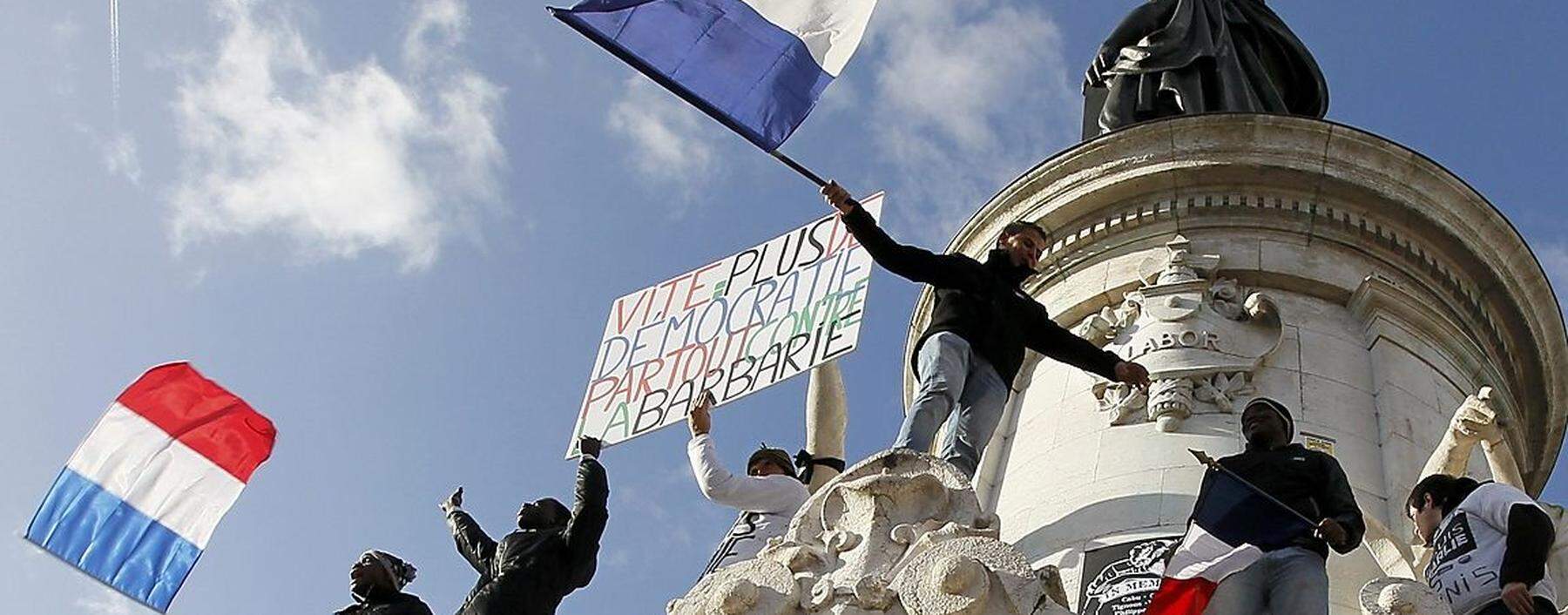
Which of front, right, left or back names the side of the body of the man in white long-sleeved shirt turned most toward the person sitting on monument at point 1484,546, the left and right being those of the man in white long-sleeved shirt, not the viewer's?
left

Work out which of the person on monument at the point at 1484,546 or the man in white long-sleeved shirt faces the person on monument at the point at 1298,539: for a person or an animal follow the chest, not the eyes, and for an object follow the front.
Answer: the person on monument at the point at 1484,546

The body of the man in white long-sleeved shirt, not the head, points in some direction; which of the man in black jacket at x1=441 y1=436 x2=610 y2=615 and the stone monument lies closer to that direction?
the man in black jacket

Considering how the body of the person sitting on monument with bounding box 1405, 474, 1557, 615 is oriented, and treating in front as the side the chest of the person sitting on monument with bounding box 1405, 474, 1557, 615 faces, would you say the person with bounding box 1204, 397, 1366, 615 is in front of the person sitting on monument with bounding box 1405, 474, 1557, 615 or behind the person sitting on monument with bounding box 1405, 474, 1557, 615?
in front

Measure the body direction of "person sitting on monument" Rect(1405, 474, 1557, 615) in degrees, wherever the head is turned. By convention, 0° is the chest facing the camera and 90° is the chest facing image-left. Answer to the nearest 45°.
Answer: approximately 45°

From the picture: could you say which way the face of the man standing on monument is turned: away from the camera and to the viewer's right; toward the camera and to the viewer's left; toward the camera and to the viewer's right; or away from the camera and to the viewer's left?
toward the camera and to the viewer's right

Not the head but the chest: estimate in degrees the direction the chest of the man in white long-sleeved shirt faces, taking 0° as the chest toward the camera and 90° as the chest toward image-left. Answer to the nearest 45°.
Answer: approximately 45°

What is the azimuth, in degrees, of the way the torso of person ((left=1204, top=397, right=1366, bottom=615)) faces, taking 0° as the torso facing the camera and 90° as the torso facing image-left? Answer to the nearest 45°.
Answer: approximately 45°
